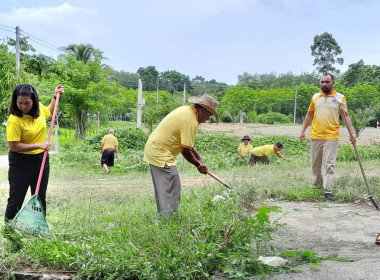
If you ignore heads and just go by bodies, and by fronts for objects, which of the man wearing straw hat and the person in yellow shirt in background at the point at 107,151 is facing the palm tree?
the person in yellow shirt in background

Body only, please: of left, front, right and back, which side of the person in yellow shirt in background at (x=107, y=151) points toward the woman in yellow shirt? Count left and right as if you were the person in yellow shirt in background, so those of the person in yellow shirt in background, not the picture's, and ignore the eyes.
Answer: back

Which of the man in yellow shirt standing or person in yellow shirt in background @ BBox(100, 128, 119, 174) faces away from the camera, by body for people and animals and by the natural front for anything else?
the person in yellow shirt in background

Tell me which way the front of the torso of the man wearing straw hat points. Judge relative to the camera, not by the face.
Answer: to the viewer's right

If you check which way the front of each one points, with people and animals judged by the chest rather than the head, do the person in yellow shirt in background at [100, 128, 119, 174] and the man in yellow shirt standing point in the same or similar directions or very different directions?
very different directions

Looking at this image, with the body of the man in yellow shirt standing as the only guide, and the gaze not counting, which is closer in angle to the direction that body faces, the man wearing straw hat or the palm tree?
the man wearing straw hat

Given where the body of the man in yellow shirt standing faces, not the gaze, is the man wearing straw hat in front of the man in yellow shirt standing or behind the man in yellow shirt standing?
in front

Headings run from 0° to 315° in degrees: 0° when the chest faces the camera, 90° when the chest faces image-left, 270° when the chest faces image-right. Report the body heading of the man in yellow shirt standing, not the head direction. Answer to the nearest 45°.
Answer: approximately 0°

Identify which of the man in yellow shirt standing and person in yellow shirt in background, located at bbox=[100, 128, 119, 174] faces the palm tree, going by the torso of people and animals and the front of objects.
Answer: the person in yellow shirt in background

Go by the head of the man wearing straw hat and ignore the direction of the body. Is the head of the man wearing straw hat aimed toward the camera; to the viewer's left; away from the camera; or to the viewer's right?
to the viewer's right

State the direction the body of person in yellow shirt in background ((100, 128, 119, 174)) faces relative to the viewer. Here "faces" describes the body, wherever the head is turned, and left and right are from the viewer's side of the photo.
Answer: facing away from the viewer

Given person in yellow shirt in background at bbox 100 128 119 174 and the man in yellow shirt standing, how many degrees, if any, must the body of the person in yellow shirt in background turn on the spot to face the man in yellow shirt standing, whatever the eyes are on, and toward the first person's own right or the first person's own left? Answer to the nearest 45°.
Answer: approximately 135° to the first person's own right

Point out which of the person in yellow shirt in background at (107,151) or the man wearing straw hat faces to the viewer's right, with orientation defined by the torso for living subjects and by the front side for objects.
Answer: the man wearing straw hat

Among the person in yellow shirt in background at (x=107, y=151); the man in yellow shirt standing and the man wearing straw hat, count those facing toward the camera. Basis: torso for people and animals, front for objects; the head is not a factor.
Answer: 1

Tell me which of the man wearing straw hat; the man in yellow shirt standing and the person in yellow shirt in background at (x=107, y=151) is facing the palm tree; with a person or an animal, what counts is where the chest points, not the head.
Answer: the person in yellow shirt in background

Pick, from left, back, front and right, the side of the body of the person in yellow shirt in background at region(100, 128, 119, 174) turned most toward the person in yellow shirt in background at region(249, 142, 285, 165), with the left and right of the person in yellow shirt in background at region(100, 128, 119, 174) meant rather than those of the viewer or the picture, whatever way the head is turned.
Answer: right
